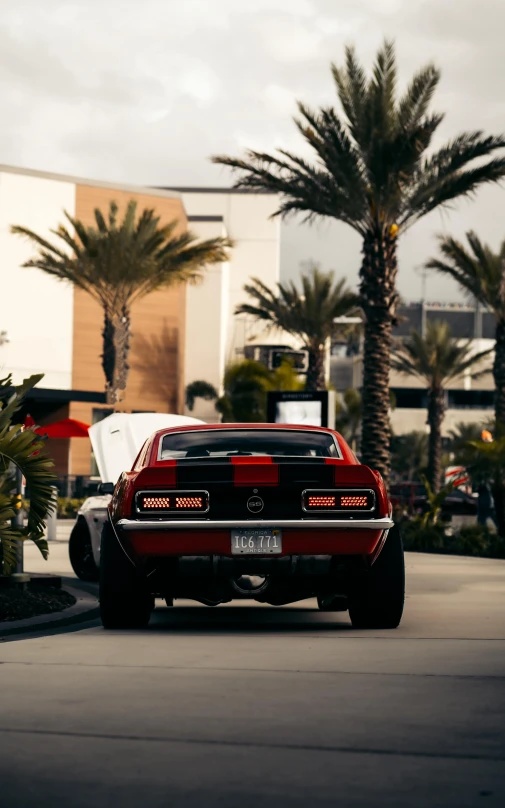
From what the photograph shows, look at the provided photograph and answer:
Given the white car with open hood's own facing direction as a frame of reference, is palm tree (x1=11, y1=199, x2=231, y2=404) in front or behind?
behind

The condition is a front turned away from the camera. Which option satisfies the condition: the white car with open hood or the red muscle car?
the red muscle car

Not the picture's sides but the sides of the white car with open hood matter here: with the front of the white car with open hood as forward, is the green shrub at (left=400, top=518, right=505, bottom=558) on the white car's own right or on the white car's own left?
on the white car's own left

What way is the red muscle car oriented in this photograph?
away from the camera
